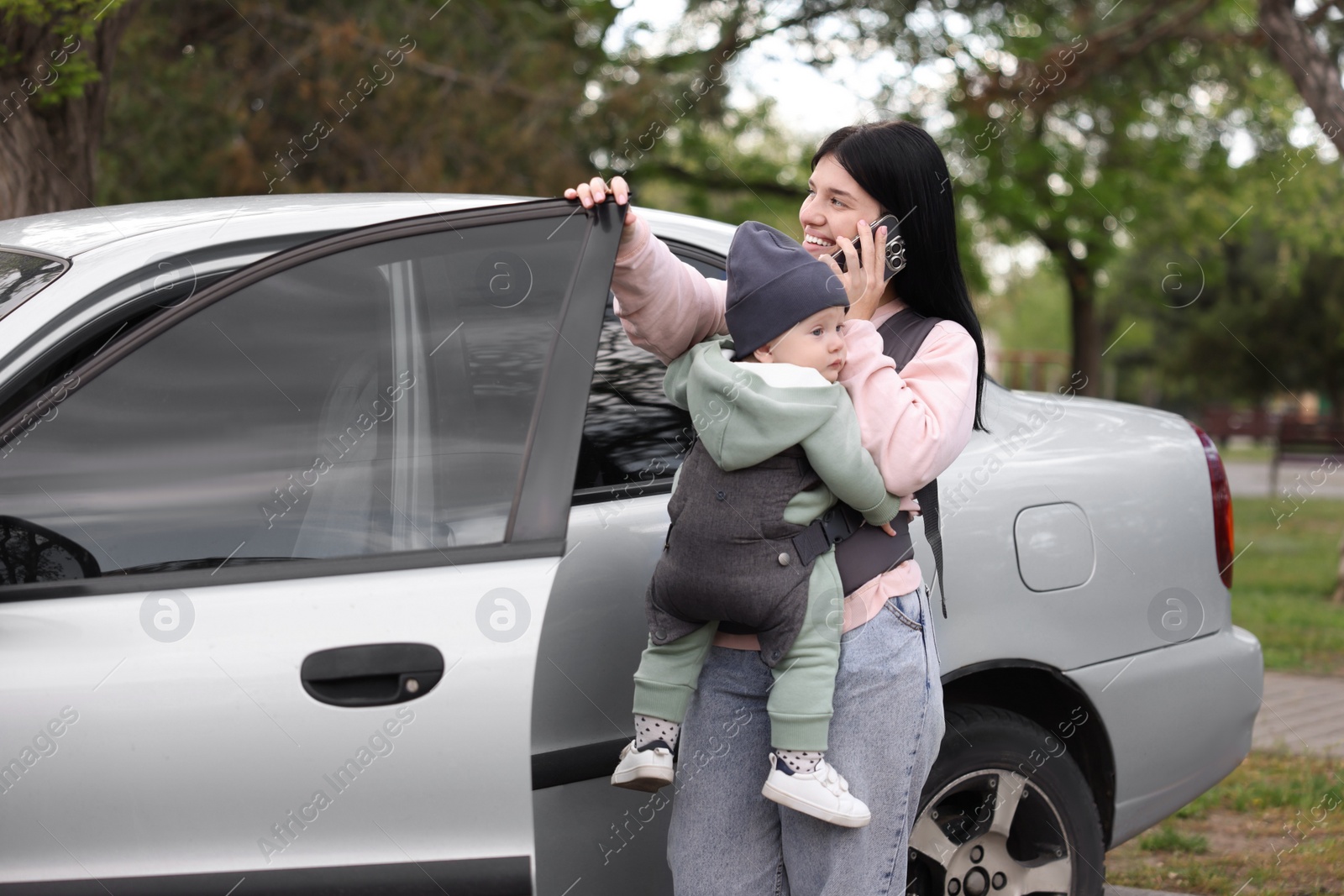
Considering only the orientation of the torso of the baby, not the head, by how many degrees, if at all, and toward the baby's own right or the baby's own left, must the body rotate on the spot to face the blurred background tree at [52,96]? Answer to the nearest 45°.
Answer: approximately 90° to the baby's own left

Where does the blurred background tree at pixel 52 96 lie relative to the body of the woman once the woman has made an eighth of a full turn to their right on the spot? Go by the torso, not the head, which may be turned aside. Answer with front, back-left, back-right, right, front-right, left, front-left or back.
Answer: front-right

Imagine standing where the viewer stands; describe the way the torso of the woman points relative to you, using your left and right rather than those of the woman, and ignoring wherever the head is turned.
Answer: facing the viewer and to the left of the viewer

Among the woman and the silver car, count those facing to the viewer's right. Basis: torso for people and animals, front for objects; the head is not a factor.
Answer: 0

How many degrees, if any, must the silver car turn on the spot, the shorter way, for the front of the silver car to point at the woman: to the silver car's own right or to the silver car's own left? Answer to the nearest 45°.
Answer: approximately 135° to the silver car's own left

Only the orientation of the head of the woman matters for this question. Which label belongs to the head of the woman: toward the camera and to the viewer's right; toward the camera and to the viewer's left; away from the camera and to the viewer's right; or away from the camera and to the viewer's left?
toward the camera and to the viewer's left
